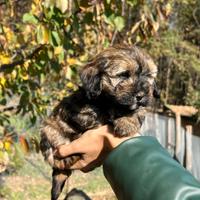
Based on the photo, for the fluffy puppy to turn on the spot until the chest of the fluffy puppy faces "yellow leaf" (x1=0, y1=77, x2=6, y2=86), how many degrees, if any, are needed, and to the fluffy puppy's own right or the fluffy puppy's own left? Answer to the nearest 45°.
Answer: approximately 180°

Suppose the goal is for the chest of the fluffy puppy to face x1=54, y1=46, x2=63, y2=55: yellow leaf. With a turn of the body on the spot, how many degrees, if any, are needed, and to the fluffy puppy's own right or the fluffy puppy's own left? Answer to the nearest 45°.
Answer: approximately 135° to the fluffy puppy's own left

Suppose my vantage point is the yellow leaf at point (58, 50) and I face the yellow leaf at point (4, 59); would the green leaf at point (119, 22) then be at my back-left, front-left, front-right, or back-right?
back-right

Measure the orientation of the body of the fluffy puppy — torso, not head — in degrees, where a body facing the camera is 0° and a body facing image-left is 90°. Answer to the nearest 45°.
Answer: approximately 315°

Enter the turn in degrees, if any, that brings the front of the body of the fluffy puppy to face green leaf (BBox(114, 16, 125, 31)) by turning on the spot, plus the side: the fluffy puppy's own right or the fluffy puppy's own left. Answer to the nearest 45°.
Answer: approximately 135° to the fluffy puppy's own left

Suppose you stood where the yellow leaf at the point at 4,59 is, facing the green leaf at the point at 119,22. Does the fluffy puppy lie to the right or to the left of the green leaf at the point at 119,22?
right

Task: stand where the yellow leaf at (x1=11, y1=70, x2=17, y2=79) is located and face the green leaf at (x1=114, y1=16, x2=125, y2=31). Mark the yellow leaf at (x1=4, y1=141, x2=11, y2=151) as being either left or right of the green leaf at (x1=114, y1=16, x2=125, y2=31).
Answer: right

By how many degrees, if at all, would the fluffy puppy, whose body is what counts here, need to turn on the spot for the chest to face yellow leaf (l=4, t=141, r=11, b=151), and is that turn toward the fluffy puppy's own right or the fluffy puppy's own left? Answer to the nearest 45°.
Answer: approximately 180°

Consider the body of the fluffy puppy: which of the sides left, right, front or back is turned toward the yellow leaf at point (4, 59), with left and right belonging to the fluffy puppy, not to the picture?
back
